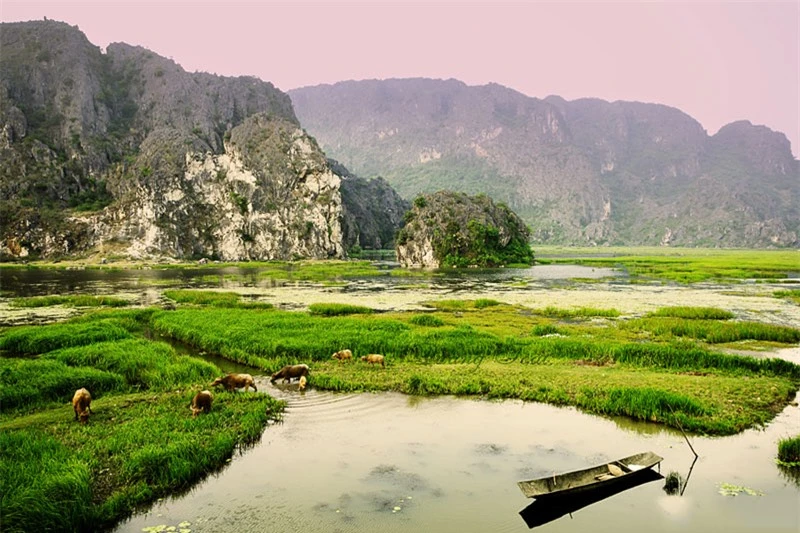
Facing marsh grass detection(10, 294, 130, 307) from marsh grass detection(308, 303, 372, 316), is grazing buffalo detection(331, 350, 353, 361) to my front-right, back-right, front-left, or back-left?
back-left

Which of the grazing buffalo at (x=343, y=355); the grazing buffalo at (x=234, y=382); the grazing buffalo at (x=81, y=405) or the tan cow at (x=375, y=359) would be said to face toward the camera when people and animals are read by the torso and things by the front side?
the grazing buffalo at (x=81, y=405)

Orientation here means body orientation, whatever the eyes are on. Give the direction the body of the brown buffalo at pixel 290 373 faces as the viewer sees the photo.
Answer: to the viewer's left

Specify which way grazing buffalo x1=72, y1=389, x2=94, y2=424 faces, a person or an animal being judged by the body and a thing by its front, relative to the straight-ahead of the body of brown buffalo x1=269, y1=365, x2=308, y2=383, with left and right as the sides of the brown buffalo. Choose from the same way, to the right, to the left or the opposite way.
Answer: to the left

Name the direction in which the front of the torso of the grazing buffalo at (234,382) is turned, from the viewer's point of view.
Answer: to the viewer's left

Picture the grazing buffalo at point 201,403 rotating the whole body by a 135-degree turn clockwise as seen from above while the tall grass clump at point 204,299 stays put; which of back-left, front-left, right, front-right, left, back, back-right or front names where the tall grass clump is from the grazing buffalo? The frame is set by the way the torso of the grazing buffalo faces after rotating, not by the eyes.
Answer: front

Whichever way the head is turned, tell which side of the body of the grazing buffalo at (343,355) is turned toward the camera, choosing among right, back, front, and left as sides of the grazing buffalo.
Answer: left

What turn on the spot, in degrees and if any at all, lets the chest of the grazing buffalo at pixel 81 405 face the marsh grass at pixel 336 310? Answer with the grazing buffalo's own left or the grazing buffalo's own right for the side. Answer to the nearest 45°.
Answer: approximately 135° to the grazing buffalo's own left
